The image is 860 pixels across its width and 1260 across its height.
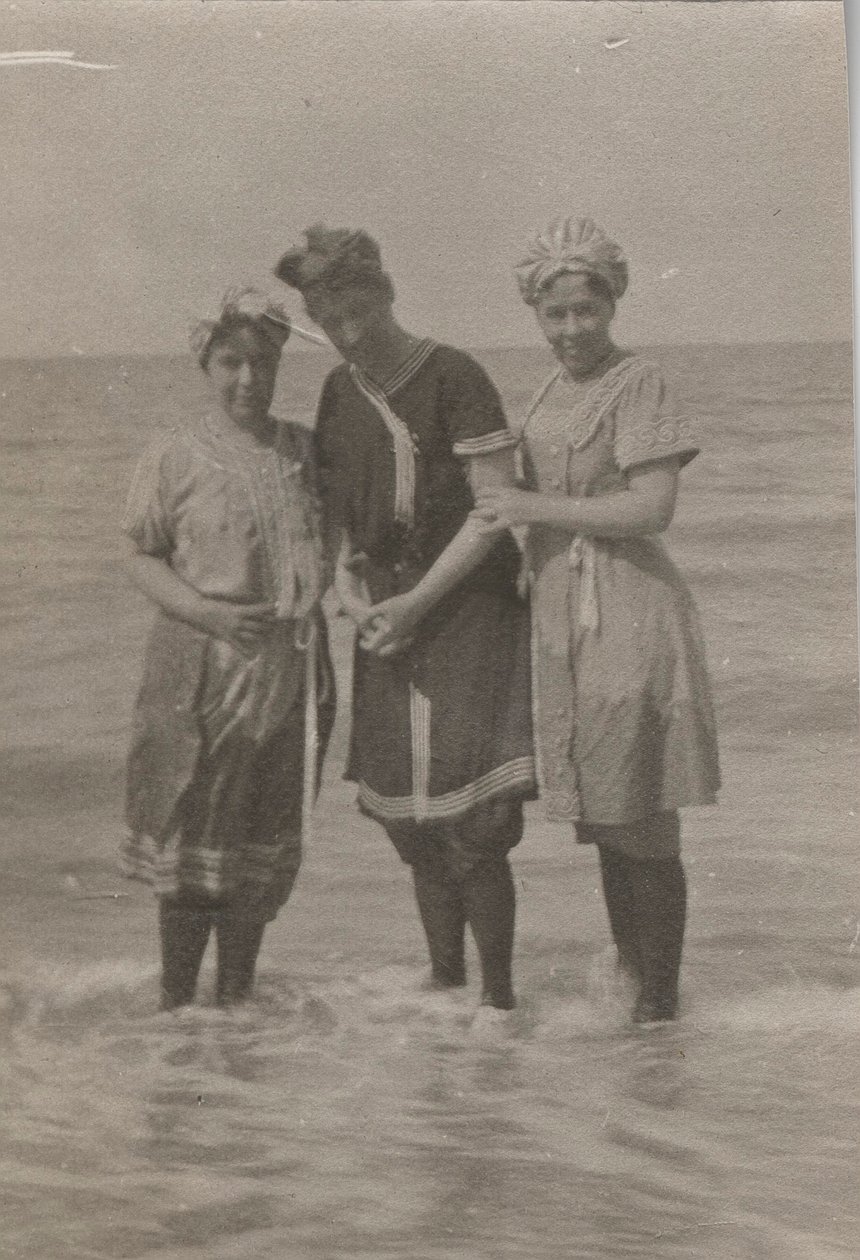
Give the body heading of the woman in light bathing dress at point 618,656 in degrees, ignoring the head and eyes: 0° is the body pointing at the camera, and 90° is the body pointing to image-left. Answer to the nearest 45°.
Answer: approximately 45°
